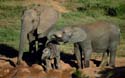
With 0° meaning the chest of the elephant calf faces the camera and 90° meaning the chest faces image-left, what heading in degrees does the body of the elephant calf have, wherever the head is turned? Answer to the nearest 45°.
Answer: approximately 45°

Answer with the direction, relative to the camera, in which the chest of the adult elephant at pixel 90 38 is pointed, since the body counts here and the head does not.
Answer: to the viewer's left
